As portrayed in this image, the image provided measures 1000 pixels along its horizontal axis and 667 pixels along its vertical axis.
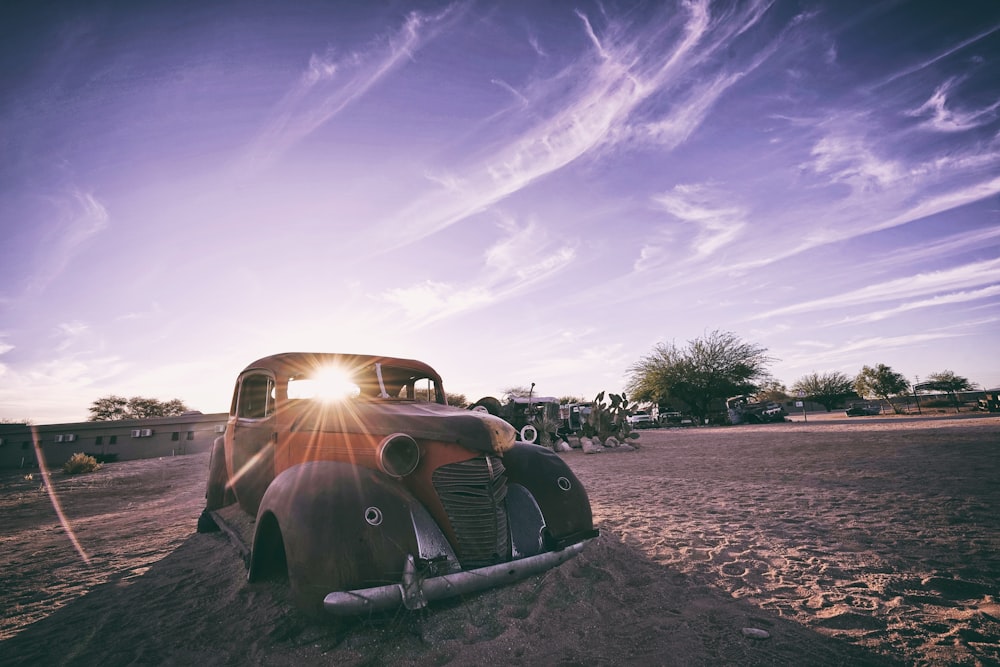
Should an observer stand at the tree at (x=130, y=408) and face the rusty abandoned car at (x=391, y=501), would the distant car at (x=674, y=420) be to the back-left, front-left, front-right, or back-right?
front-left

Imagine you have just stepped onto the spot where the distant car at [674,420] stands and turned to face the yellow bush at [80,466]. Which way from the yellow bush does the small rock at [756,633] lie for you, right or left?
left

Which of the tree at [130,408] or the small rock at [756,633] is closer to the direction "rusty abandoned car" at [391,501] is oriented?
the small rock

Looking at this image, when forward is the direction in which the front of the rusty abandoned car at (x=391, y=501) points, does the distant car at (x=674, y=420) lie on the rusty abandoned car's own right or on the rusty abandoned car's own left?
on the rusty abandoned car's own left

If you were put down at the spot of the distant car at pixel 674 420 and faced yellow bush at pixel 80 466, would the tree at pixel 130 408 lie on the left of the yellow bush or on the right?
right

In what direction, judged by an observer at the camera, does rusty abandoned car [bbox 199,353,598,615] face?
facing the viewer and to the right of the viewer

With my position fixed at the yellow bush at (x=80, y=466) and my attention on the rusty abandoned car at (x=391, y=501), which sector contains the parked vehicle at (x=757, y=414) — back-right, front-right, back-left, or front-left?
front-left

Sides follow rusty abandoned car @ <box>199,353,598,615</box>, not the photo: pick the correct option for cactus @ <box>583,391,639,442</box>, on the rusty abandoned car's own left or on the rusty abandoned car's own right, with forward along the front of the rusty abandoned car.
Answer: on the rusty abandoned car's own left

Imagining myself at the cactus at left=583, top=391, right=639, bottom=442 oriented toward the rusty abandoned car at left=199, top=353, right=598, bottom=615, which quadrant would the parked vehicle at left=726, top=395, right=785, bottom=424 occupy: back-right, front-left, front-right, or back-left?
back-left

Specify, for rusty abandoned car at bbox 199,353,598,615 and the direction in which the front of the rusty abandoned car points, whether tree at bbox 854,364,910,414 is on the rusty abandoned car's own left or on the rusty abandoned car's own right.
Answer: on the rusty abandoned car's own left

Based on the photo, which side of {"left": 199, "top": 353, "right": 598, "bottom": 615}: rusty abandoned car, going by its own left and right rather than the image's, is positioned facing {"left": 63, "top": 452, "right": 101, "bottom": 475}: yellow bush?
back

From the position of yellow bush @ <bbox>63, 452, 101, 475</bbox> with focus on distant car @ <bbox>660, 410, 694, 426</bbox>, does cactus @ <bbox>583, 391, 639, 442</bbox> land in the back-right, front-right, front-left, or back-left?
front-right

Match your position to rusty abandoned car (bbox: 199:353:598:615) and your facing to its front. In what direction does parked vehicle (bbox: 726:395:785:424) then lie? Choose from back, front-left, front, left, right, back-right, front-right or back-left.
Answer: left
